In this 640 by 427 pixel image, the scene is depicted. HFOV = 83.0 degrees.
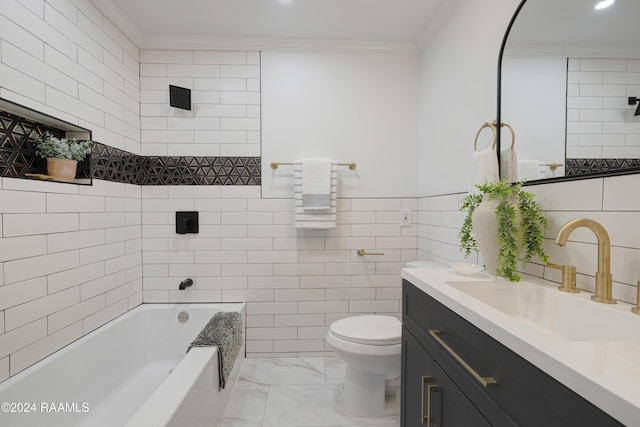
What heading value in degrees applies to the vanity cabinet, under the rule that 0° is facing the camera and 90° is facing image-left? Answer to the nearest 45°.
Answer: approximately 45°

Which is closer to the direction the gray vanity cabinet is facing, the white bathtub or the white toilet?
the white bathtub

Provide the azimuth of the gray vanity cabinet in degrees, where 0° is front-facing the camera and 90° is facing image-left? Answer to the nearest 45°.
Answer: approximately 45°

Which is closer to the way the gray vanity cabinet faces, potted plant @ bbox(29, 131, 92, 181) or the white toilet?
the potted plant

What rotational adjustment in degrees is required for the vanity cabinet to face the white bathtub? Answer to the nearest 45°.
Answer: approximately 45° to its right
